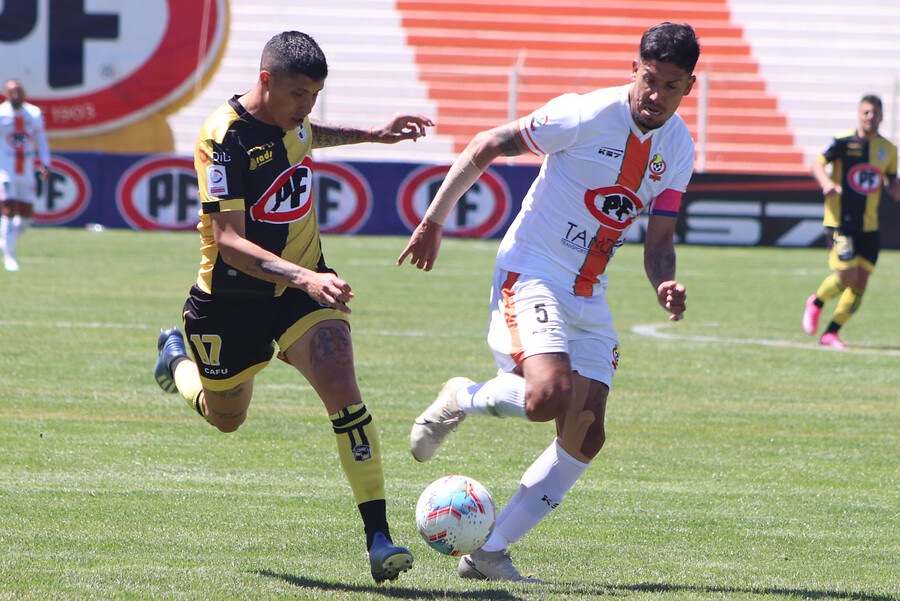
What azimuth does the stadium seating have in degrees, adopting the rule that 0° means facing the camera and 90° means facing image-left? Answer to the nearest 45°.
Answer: approximately 0°

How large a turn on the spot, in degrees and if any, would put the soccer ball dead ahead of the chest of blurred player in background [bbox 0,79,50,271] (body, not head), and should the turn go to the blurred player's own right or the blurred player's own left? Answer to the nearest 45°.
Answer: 0° — they already face it

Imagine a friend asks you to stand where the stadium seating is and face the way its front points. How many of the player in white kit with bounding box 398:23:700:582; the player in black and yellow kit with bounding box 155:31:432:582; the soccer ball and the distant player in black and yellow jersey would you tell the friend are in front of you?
4

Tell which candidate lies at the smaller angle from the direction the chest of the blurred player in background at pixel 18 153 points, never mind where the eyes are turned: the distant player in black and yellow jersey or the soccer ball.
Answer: the soccer ball

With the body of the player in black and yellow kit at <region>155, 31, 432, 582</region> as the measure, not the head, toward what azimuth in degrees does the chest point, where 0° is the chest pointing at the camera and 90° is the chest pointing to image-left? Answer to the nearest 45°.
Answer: approximately 315°

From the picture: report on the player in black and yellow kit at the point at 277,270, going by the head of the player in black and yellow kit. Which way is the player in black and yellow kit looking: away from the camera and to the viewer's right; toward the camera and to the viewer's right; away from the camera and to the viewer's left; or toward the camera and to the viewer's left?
toward the camera and to the viewer's right

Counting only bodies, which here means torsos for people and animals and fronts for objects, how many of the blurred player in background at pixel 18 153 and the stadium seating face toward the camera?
2

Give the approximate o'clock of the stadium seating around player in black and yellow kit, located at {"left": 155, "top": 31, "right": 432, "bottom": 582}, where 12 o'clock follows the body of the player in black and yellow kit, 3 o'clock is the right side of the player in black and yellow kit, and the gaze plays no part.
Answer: The stadium seating is roughly at 8 o'clock from the player in black and yellow kit.

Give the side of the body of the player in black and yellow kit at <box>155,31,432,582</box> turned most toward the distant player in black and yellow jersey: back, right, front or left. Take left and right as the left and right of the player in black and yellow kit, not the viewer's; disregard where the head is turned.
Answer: left

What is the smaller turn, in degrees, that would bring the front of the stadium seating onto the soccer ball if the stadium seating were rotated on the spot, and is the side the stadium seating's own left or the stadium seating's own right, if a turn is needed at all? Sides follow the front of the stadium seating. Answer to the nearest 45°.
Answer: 0° — it already faces it

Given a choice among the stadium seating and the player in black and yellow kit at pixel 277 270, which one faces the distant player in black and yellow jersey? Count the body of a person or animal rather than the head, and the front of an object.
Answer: the stadium seating
